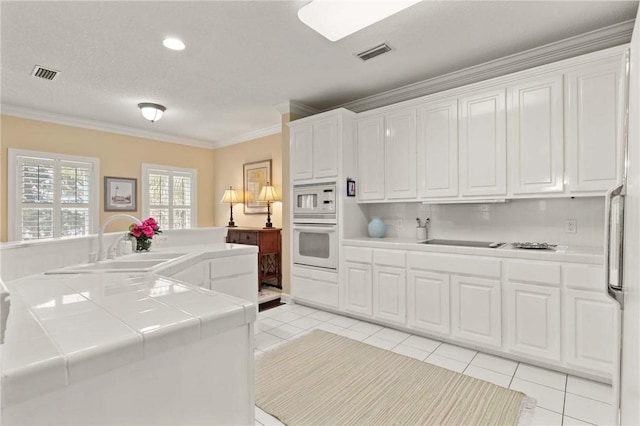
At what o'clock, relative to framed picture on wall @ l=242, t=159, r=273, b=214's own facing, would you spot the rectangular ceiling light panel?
The rectangular ceiling light panel is roughly at 10 o'clock from the framed picture on wall.

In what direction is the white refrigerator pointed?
to the viewer's left

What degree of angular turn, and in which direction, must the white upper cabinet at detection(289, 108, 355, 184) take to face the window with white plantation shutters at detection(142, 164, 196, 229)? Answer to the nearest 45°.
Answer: approximately 90° to its right

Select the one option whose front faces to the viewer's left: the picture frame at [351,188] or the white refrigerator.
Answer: the white refrigerator

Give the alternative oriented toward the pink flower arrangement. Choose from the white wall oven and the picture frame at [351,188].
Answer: the white wall oven

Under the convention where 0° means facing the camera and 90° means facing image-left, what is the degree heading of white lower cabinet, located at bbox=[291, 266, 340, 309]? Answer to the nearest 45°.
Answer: approximately 45°

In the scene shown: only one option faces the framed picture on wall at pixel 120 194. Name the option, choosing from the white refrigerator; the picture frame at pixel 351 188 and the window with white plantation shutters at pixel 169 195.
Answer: the white refrigerator

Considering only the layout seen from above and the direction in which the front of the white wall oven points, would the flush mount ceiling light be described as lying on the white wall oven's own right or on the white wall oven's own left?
on the white wall oven's own right

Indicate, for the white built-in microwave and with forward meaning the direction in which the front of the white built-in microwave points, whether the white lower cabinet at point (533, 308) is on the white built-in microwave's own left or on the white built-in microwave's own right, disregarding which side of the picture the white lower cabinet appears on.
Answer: on the white built-in microwave's own left
